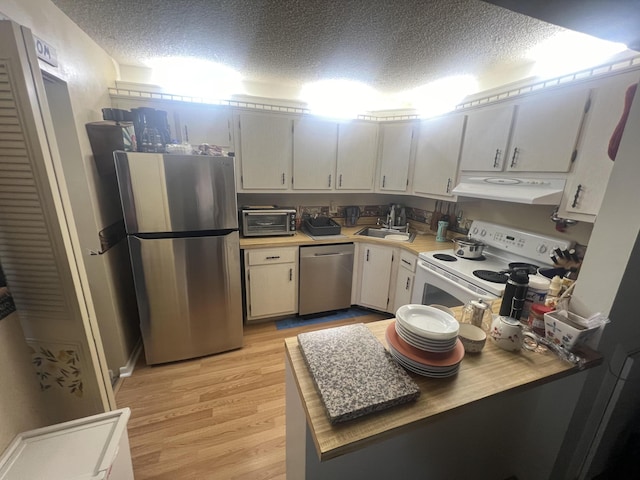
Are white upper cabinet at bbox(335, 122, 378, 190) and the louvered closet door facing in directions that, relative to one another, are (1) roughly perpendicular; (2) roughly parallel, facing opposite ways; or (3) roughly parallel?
roughly perpendicular

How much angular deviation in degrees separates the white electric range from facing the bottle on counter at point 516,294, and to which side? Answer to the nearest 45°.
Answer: approximately 45° to its left

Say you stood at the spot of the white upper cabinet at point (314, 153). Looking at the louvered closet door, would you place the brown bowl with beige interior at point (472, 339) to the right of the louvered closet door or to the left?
left

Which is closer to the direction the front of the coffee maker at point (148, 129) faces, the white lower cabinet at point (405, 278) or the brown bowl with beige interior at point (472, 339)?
the brown bowl with beige interior

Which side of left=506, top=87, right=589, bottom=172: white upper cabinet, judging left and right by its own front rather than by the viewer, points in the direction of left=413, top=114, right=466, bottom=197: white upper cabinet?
right

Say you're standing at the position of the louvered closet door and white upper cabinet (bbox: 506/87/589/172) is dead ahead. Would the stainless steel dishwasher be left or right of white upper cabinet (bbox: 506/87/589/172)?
left

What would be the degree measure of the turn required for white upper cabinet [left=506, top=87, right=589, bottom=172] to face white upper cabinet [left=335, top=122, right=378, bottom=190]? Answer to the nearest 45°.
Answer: approximately 45° to its right

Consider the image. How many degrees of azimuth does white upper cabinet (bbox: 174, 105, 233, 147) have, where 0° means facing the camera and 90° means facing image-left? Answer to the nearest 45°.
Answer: approximately 0°

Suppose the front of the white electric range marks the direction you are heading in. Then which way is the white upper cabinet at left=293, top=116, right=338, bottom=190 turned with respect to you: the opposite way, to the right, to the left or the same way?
to the left

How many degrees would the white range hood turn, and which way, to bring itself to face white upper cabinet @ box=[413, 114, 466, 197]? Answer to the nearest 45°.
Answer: approximately 90° to its right
